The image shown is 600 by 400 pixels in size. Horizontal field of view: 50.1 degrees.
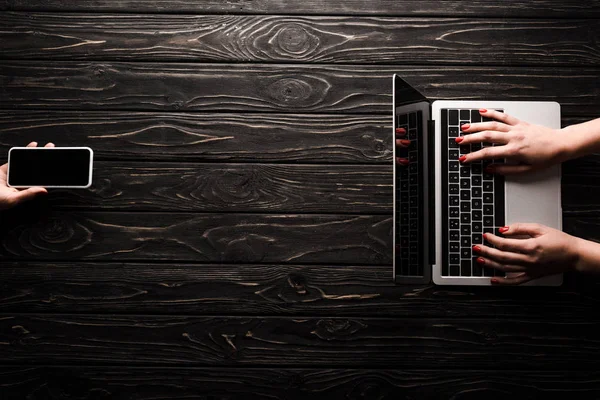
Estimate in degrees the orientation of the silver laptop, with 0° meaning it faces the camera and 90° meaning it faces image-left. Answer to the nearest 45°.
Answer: approximately 270°
